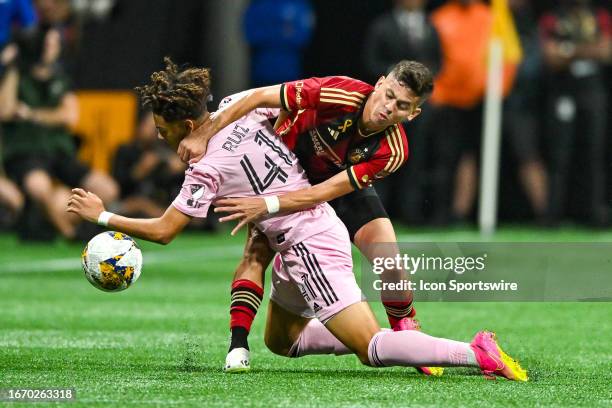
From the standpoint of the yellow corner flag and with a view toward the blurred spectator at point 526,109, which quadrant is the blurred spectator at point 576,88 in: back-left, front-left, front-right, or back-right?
front-right

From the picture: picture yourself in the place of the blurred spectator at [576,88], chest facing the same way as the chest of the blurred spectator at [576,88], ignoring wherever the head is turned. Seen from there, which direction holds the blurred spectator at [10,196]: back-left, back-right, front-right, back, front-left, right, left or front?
front-right

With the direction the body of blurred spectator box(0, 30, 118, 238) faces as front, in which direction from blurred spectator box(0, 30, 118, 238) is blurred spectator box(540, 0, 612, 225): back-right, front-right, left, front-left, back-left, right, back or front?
front-left

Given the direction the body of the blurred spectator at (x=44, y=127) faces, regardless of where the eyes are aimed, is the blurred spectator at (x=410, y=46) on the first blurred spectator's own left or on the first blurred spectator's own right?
on the first blurred spectator's own left

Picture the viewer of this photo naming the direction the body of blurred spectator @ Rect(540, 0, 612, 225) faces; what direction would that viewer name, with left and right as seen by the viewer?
facing the viewer

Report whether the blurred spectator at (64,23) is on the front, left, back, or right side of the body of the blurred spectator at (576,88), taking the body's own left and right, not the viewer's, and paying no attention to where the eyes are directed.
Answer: right

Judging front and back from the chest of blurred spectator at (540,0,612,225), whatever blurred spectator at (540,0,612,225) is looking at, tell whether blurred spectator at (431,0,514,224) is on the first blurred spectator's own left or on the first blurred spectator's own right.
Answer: on the first blurred spectator's own right

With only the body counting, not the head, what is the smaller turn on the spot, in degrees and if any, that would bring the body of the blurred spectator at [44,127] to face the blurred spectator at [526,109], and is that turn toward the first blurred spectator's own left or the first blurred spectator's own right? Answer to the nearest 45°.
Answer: approximately 45° to the first blurred spectator's own left

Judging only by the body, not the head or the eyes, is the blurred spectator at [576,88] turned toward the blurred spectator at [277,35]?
no

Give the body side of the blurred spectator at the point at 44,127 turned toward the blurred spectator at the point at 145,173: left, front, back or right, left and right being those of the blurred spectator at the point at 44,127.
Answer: left

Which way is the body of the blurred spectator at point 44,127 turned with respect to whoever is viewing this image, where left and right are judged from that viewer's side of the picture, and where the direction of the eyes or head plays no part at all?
facing the viewer and to the right of the viewer

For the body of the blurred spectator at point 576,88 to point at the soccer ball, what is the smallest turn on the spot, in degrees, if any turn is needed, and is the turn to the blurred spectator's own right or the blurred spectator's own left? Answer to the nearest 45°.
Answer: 0° — they already face it

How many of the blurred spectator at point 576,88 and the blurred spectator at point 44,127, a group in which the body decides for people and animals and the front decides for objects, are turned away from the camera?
0

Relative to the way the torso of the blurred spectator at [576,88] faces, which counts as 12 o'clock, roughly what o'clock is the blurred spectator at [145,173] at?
the blurred spectator at [145,173] is roughly at 2 o'clock from the blurred spectator at [576,88].

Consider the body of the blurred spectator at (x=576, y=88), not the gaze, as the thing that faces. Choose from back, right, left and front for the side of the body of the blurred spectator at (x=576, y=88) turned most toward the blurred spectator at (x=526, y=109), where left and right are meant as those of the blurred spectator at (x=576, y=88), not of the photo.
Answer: right
